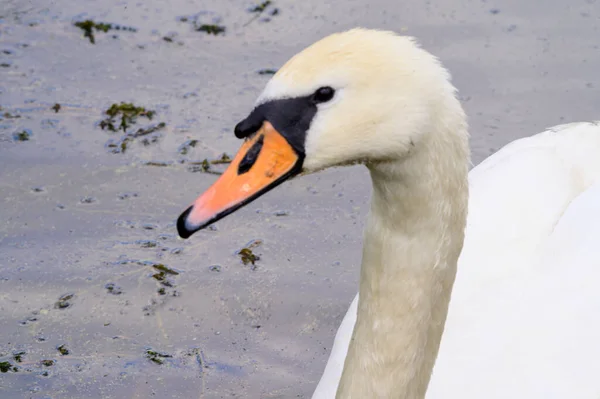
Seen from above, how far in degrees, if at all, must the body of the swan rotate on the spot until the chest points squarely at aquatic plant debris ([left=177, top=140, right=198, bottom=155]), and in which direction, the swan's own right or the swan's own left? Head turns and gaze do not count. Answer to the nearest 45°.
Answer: approximately 45° to the swan's own right

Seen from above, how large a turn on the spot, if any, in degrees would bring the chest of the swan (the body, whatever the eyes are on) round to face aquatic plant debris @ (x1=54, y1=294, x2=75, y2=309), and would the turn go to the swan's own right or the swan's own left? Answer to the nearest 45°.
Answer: approximately 45° to the swan's own right

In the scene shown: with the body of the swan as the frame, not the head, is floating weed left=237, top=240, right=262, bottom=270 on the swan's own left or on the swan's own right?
on the swan's own right

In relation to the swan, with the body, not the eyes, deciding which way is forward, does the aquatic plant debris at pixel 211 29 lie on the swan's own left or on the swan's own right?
on the swan's own right

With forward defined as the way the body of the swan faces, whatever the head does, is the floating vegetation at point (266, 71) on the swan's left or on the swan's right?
on the swan's right

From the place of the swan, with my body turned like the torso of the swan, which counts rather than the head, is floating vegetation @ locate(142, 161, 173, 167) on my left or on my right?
on my right

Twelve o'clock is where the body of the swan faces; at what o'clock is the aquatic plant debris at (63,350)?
The aquatic plant debris is roughly at 1 o'clock from the swan.

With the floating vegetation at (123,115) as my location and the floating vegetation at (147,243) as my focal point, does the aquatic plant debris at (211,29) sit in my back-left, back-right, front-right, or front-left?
back-left

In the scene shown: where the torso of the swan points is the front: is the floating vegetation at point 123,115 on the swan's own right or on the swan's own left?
on the swan's own right

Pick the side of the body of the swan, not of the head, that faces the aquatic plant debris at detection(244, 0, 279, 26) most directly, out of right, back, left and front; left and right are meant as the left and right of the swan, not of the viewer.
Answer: right

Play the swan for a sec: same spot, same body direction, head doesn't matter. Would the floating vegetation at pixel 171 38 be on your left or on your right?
on your right

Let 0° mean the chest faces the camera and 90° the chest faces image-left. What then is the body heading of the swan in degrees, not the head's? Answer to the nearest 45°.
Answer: approximately 90°

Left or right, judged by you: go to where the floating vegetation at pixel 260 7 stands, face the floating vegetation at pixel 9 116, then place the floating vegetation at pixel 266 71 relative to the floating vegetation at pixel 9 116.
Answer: left

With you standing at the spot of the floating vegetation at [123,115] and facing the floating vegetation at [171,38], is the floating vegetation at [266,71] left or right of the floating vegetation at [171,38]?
right
